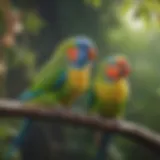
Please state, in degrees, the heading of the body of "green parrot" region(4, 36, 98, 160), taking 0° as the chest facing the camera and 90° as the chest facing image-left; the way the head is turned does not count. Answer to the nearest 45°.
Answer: approximately 315°
